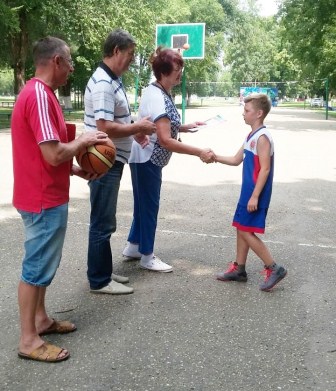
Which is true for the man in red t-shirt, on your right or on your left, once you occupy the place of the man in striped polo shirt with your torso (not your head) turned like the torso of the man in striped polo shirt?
on your right

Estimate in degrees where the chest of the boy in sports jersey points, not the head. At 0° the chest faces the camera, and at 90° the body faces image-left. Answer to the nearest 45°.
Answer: approximately 90°

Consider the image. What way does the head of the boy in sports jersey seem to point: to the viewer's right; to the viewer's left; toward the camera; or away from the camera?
to the viewer's left

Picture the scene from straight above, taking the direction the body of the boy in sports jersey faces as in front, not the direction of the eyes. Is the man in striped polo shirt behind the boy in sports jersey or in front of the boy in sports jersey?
in front

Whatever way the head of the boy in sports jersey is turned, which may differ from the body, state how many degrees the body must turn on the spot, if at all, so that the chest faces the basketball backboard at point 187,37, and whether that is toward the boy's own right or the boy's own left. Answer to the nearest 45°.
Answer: approximately 90° to the boy's own right

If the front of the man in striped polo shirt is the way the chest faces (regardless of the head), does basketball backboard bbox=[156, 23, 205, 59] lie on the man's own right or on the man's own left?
on the man's own left

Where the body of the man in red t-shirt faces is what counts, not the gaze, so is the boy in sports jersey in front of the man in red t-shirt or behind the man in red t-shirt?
in front

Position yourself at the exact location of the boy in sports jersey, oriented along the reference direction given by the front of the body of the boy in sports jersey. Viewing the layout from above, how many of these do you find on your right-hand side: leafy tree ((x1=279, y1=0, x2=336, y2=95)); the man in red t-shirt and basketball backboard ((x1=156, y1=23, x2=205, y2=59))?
2

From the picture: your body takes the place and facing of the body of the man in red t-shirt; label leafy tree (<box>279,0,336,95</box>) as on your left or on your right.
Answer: on your left

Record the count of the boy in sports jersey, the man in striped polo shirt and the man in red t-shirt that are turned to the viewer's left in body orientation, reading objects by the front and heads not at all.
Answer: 1

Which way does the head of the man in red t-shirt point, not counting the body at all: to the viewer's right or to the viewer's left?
to the viewer's right

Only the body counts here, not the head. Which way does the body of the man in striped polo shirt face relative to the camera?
to the viewer's right

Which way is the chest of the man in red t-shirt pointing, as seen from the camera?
to the viewer's right

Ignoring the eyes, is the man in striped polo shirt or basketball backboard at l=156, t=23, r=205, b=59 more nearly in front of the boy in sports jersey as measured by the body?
the man in striped polo shirt

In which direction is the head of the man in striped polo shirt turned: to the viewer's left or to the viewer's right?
to the viewer's right

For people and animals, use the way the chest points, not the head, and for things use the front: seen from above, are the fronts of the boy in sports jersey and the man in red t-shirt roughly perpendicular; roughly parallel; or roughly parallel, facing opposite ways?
roughly parallel, facing opposite ways

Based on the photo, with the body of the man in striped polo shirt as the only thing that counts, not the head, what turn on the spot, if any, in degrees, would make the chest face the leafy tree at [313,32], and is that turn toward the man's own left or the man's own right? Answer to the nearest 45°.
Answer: approximately 90° to the man's own left
